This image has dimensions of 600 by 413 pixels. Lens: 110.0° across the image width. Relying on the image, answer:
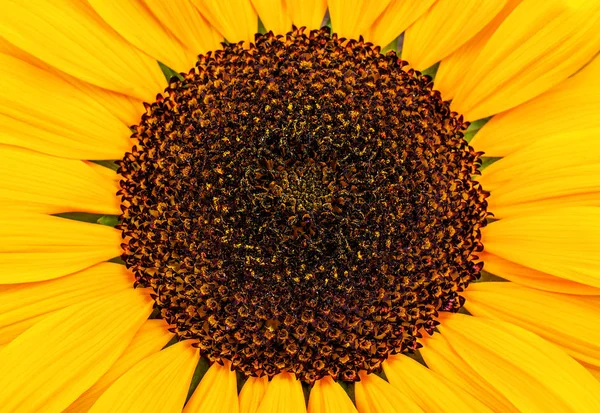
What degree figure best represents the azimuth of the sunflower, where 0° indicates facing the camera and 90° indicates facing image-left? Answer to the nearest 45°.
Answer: approximately 0°
